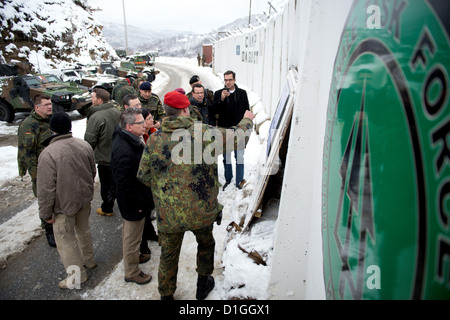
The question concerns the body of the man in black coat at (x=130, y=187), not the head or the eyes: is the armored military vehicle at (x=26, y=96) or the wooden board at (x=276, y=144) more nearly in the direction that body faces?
the wooden board

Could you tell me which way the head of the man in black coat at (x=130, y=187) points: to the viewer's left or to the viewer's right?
to the viewer's right

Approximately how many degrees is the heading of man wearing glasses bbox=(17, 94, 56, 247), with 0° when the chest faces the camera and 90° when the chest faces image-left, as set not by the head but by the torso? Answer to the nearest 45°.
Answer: approximately 315°

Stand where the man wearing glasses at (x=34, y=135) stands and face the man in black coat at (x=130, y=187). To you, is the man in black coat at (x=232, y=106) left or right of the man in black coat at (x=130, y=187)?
left

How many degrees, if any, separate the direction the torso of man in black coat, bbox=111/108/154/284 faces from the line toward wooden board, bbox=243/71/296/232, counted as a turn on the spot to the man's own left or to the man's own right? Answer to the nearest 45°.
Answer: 0° — they already face it

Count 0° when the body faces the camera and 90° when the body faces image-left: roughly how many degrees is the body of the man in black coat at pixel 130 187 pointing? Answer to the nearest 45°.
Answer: approximately 270°

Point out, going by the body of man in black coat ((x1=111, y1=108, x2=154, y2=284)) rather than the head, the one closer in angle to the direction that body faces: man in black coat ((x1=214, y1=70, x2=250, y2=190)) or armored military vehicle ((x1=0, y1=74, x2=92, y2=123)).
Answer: the man in black coat

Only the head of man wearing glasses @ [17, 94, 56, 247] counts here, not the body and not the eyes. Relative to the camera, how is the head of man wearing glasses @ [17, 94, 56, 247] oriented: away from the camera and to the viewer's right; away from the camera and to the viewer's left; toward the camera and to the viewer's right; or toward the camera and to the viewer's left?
toward the camera and to the viewer's right

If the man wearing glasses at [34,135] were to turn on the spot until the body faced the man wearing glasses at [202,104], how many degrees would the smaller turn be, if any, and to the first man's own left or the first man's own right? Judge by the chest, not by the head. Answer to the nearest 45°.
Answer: approximately 45° to the first man's own left

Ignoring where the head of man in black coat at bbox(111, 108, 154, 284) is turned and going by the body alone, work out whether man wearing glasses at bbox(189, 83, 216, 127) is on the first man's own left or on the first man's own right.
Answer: on the first man's own left

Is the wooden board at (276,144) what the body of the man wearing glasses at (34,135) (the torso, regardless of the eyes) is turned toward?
yes

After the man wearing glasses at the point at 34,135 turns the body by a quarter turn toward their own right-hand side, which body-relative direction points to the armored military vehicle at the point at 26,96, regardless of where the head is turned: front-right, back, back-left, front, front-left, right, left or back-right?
back-right
